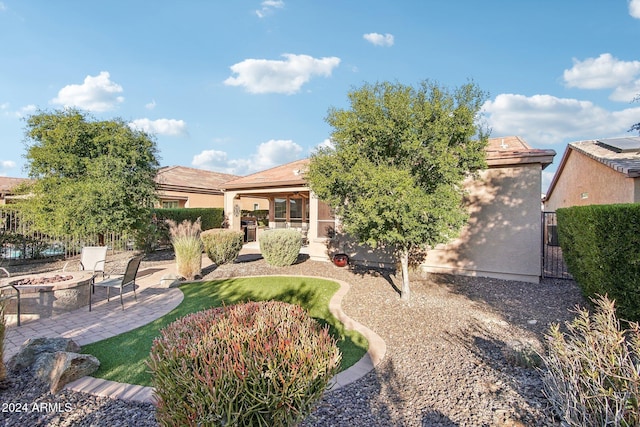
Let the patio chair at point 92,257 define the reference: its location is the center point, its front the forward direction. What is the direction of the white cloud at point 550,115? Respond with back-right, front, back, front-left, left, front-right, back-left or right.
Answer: back-left

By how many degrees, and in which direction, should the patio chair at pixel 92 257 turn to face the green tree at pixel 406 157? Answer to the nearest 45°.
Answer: approximately 90° to its left

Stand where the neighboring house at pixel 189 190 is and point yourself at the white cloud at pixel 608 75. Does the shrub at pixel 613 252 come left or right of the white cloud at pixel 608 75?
right

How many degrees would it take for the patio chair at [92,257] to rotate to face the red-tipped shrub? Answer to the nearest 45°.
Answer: approximately 45° to its left

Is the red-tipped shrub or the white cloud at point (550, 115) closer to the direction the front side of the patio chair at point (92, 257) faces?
the red-tipped shrub

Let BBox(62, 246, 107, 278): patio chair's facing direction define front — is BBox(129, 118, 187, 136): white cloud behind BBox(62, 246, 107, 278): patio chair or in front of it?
behind

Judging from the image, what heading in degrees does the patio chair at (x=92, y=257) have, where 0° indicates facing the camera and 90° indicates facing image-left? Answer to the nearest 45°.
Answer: approximately 45°

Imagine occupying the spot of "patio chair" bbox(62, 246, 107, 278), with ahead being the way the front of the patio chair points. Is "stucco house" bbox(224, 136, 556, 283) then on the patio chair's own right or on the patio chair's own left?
on the patio chair's own left

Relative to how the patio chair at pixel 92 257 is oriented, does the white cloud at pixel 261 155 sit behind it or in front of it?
behind
